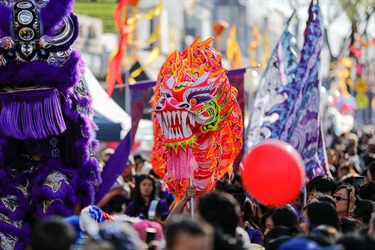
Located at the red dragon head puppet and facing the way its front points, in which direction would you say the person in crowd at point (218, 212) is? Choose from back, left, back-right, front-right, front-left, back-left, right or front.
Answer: front-left

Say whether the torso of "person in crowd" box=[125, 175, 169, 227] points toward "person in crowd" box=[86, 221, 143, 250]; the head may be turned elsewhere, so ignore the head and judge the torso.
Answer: yes

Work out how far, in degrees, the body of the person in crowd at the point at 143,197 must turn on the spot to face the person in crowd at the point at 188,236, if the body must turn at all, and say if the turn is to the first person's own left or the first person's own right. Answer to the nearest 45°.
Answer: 0° — they already face them

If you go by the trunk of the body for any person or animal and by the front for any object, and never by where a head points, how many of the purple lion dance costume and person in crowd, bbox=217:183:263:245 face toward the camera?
1

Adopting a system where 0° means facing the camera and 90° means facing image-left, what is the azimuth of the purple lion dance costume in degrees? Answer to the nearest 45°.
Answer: approximately 0°

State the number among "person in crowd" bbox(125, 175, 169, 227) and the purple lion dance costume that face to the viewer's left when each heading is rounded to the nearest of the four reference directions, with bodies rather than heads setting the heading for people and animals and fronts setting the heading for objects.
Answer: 0
